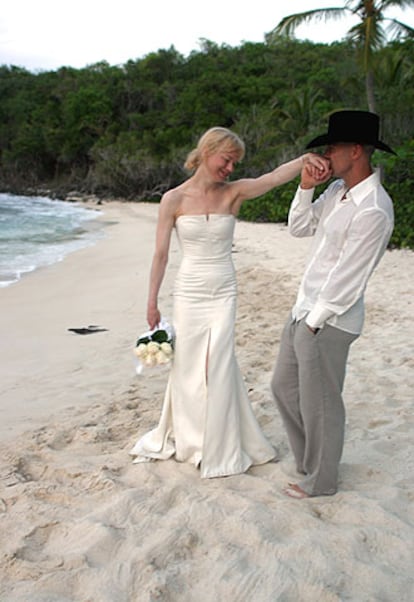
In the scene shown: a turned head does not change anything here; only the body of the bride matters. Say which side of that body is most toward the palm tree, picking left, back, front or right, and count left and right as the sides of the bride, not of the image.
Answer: back

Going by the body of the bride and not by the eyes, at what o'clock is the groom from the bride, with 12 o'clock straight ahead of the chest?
The groom is roughly at 10 o'clock from the bride.

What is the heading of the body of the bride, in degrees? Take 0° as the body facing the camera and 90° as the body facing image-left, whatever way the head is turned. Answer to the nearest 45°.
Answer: approximately 0°

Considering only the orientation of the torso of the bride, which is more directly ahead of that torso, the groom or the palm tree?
the groom

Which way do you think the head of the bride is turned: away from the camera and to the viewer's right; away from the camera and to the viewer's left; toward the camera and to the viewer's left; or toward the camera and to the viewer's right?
toward the camera and to the viewer's right
